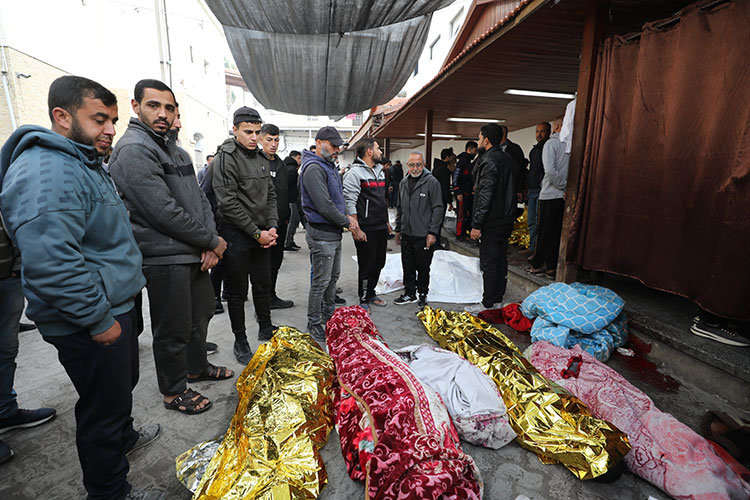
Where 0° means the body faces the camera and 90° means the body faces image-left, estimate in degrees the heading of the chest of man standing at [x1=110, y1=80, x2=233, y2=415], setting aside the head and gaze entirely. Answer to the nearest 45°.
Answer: approximately 315°

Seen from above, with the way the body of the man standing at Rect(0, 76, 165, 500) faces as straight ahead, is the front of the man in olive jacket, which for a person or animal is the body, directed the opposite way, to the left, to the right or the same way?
to the right

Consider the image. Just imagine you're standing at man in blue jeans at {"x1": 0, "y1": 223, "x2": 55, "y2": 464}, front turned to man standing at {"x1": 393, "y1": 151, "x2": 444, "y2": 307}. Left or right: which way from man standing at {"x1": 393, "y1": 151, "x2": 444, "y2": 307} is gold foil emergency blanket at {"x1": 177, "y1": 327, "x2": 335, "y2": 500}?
right

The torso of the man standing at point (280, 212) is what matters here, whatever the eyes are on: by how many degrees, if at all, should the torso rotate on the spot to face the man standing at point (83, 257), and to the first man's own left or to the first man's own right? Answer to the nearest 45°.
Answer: approximately 45° to the first man's own right

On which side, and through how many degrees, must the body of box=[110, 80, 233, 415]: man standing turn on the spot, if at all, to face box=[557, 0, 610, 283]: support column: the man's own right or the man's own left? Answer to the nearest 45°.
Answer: approximately 45° to the man's own left

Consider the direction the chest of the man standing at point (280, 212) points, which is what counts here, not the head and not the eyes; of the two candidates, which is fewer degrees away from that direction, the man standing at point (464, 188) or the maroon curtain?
the maroon curtain

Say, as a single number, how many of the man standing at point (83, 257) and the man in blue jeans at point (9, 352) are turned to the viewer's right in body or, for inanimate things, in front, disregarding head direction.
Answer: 2

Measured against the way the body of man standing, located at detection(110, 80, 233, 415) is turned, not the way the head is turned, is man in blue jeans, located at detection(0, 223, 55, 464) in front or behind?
behind

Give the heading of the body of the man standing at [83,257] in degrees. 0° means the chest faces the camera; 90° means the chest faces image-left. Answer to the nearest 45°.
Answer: approximately 270°

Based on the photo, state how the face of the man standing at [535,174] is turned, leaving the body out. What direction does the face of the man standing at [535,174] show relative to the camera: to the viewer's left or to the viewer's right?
to the viewer's left
